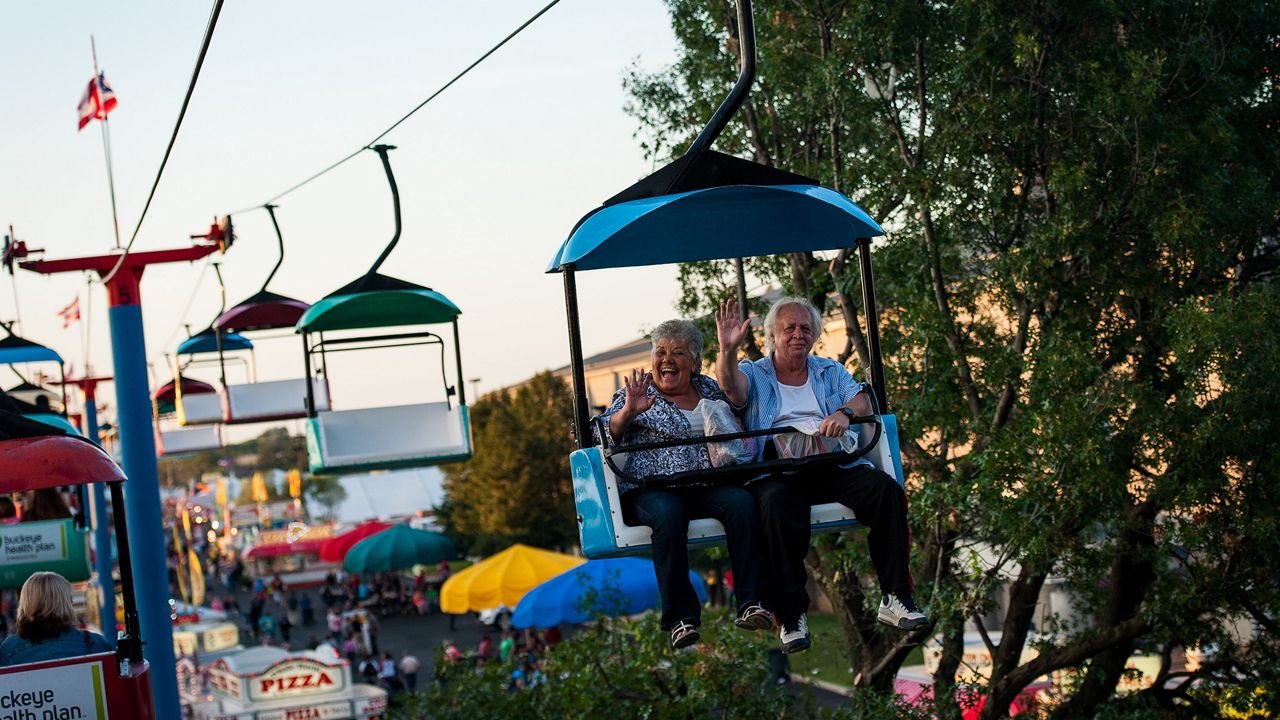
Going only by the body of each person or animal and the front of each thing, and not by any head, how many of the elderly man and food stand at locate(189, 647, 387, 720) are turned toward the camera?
2

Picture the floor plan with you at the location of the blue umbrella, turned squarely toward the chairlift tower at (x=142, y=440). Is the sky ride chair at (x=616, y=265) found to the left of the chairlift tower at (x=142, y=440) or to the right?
left

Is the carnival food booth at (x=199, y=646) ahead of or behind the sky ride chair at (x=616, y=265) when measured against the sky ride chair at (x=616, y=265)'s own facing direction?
behind

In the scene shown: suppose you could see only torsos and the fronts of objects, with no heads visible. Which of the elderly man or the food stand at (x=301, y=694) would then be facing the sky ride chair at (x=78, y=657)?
the food stand

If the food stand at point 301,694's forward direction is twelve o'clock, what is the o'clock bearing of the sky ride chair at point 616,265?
The sky ride chair is roughly at 12 o'clock from the food stand.
